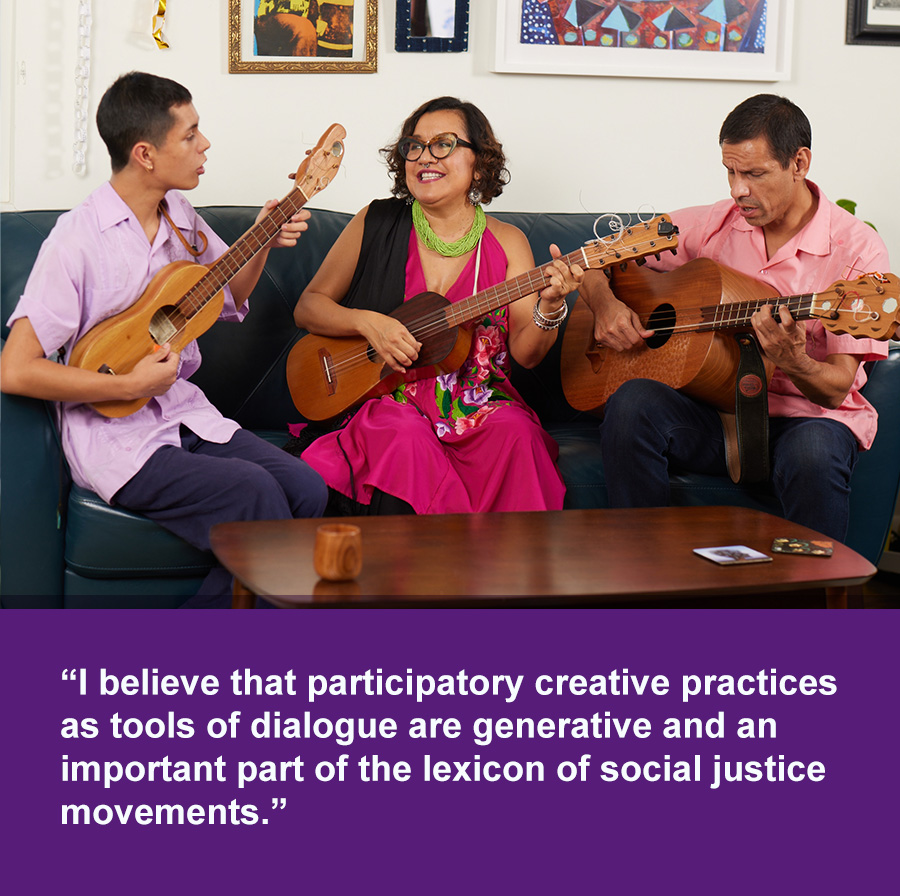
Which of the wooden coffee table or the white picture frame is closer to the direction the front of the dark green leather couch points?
the wooden coffee table

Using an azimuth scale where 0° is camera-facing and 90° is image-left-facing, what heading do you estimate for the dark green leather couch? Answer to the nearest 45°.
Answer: approximately 0°

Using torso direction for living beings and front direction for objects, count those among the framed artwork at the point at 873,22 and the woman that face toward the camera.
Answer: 2

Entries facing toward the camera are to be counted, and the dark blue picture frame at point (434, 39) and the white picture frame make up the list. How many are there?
2

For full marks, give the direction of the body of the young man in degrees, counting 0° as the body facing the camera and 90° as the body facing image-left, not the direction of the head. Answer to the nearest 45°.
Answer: approximately 315°

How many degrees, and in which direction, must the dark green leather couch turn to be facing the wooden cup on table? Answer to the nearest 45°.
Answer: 0° — it already faces it

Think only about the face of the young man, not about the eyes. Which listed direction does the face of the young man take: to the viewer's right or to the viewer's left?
to the viewer's right
